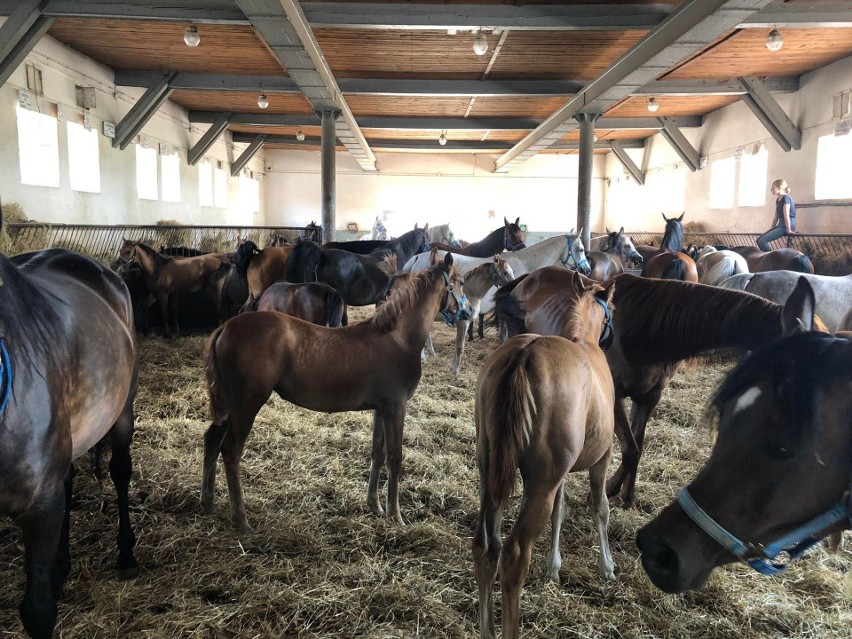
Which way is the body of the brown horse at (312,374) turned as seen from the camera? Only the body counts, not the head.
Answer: to the viewer's right

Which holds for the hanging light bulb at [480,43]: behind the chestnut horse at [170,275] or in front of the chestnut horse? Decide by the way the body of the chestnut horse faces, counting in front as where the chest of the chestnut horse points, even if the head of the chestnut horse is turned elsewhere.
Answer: behind

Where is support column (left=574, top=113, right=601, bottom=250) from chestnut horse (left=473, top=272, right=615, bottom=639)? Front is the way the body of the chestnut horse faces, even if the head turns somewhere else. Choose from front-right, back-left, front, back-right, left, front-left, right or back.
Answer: front-left

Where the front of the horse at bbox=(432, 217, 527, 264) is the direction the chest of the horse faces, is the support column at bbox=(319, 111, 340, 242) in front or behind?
behind

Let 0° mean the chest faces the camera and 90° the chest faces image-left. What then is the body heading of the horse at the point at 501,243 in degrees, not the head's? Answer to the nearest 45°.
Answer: approximately 270°

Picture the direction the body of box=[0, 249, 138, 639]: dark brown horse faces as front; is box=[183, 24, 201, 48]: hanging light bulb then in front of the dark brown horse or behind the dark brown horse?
behind

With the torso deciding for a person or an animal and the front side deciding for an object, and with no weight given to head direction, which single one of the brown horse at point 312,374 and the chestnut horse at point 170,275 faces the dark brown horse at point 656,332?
the brown horse

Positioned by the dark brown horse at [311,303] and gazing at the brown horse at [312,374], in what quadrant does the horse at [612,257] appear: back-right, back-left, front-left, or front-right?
back-left

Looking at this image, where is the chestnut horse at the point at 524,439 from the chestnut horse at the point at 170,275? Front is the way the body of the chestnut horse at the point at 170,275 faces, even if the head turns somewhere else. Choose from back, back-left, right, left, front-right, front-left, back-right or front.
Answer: left

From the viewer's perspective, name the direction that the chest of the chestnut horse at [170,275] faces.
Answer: to the viewer's left

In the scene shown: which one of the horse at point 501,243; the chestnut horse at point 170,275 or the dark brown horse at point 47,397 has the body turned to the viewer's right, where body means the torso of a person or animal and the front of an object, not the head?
the horse

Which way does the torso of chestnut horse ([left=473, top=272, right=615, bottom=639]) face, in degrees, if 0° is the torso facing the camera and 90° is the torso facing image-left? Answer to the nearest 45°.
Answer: approximately 225°

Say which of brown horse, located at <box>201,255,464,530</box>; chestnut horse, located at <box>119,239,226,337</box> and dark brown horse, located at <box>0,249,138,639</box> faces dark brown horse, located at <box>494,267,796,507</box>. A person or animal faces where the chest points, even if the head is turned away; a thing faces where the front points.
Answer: the brown horse

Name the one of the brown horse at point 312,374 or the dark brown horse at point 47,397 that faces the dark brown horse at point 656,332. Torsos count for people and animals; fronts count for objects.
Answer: the brown horse
